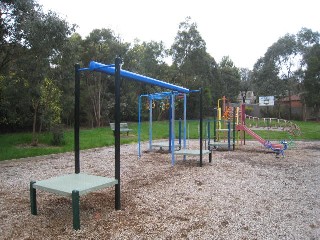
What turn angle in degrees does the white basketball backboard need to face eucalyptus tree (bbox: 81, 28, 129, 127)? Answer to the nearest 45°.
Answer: approximately 45° to its right

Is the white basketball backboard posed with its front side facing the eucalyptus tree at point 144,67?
no

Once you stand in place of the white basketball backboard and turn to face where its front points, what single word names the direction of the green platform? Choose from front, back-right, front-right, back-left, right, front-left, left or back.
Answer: front

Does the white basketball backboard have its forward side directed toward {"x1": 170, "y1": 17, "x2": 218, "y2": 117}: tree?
no

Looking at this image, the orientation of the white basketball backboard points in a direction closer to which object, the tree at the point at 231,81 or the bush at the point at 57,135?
the bush

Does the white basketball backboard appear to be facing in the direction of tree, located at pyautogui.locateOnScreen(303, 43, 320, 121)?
no

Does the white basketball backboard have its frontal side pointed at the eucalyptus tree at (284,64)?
no

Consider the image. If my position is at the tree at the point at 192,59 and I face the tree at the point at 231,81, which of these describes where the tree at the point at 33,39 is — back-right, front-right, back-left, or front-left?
back-right

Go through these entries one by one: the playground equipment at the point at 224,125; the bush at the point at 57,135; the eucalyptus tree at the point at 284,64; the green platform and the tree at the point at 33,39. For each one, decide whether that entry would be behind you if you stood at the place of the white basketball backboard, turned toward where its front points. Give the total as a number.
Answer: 1

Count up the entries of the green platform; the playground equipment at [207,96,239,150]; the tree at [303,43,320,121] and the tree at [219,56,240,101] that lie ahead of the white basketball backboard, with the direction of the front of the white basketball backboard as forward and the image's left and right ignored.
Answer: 2

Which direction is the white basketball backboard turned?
toward the camera

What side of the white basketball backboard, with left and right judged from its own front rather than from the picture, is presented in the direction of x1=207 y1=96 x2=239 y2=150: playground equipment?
front
